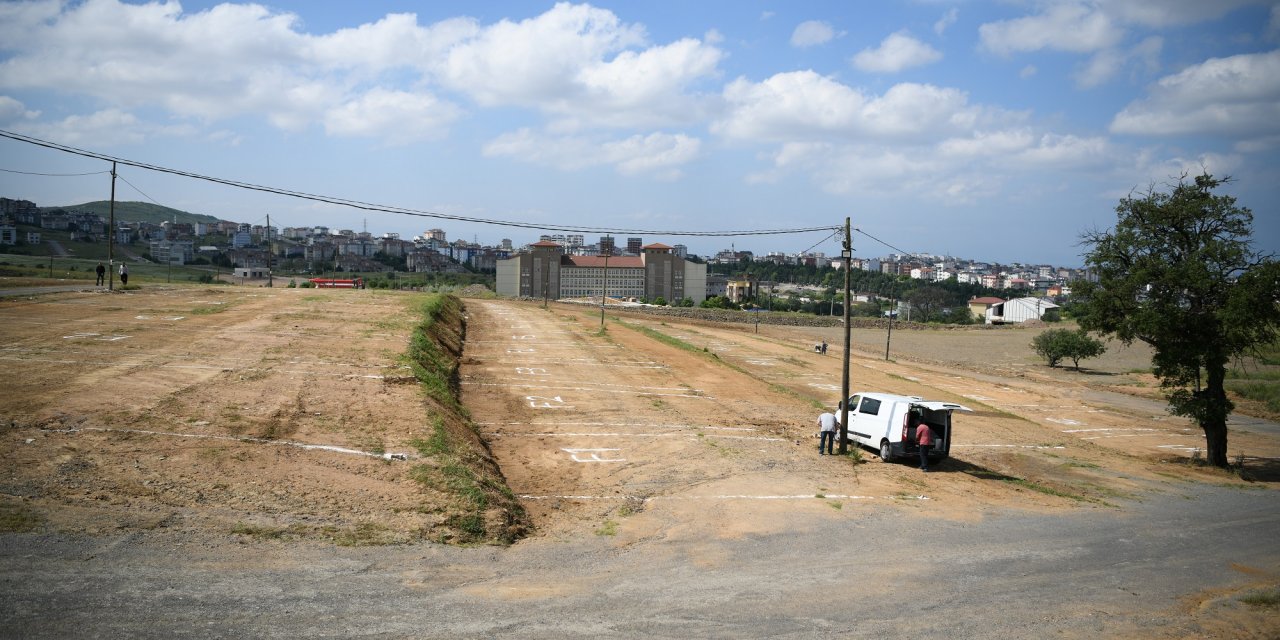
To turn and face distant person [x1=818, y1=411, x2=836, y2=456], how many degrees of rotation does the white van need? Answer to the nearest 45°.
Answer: approximately 45° to its left

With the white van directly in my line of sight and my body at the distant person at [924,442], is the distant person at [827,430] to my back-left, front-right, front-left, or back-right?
front-left

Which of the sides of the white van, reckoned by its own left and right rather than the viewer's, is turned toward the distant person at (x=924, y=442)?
back

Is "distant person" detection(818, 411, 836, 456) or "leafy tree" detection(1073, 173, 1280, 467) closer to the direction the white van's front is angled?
the distant person

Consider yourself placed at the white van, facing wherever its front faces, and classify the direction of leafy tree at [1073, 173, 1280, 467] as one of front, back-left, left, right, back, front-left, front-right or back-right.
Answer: right

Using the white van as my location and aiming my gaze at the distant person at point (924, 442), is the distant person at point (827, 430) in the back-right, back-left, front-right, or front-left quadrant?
back-right

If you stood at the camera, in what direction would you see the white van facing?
facing away from the viewer and to the left of the viewer
